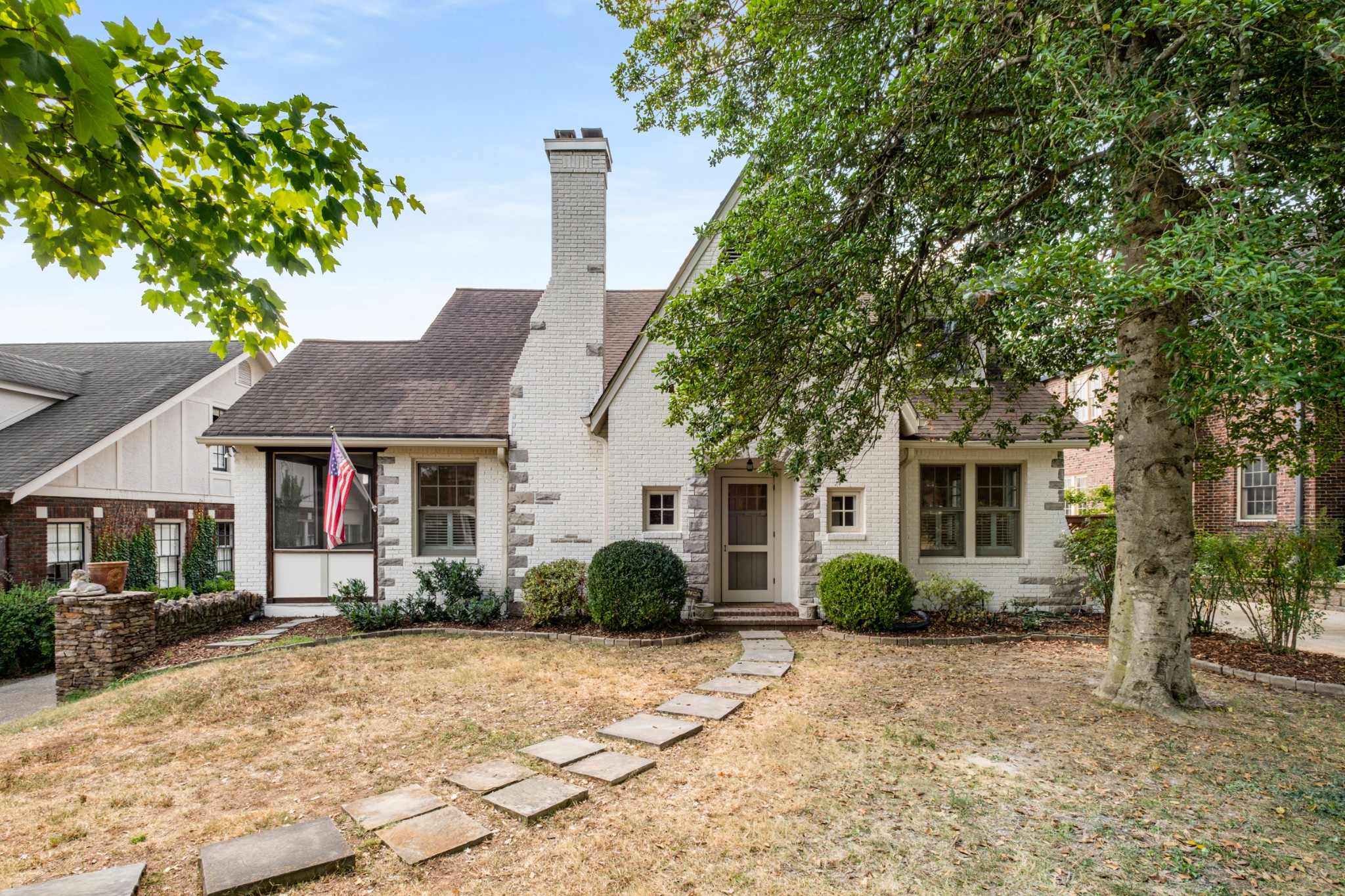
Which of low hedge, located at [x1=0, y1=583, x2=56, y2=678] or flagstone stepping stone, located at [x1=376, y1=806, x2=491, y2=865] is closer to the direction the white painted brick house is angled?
the flagstone stepping stone

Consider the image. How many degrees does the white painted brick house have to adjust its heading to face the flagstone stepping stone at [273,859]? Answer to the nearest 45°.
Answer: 0° — it already faces it

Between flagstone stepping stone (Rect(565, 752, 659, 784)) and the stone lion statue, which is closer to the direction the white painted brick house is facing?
the flagstone stepping stone

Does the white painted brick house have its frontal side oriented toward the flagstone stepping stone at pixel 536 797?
yes

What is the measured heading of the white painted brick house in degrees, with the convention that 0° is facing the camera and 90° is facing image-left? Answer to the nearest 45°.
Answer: approximately 0°

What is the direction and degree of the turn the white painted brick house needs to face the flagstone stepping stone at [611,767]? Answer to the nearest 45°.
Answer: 0° — it already faces it

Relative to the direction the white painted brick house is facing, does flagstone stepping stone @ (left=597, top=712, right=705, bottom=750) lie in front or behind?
in front

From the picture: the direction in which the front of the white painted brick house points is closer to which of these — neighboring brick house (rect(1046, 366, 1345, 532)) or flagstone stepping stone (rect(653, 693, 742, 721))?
the flagstone stepping stone
